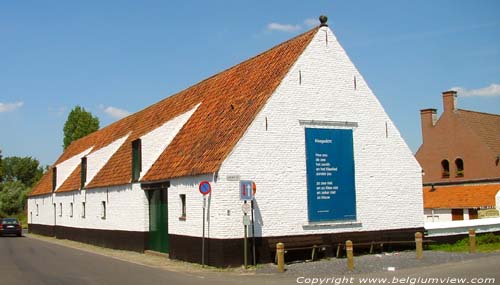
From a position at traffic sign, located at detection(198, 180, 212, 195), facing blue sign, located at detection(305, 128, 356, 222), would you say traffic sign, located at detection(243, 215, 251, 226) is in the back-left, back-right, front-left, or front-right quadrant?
front-right

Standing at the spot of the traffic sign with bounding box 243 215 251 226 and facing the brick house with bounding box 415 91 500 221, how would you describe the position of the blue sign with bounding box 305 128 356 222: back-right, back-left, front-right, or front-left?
front-right

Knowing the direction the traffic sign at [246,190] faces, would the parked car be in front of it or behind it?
behind

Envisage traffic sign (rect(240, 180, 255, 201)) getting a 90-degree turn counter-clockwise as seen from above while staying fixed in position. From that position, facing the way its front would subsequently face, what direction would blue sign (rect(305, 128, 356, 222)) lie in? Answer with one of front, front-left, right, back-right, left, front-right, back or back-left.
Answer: front-left

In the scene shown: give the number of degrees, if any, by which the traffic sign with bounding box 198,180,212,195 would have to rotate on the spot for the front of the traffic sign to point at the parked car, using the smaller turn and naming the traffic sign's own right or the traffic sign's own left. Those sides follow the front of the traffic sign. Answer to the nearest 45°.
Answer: approximately 135° to the traffic sign's own right

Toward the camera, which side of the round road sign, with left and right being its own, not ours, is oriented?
front

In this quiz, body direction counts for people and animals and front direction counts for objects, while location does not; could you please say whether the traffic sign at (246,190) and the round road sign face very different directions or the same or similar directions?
same or similar directions

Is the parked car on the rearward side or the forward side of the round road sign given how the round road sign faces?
on the rearward side

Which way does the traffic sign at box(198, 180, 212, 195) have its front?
toward the camera
